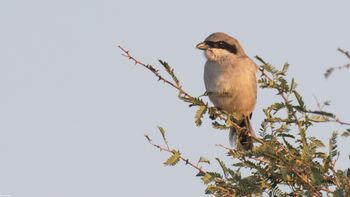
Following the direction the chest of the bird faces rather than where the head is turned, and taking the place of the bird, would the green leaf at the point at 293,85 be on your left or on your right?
on your left

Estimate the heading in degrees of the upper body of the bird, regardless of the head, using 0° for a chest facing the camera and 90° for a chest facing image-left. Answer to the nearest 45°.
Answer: approximately 45°

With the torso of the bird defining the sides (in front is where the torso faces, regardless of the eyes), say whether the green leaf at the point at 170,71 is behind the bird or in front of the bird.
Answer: in front

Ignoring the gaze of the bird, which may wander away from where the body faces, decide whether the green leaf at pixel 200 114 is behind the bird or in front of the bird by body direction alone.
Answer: in front
